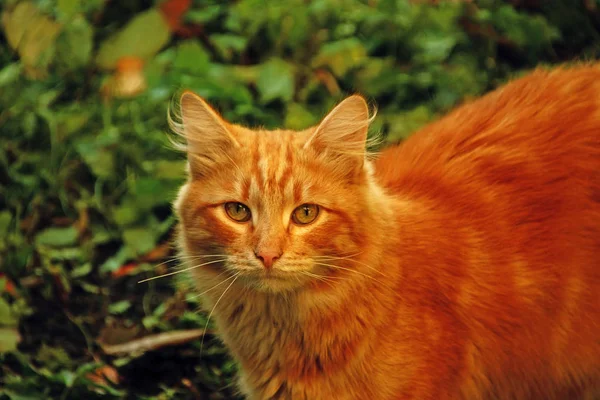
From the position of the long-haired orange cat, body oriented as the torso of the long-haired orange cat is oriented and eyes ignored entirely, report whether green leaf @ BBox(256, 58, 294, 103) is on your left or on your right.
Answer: on your right

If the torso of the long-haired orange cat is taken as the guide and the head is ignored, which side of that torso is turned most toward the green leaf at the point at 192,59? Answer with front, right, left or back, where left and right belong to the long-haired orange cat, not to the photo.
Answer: right

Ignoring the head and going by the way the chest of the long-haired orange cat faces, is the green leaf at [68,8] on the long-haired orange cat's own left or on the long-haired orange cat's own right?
on the long-haired orange cat's own right

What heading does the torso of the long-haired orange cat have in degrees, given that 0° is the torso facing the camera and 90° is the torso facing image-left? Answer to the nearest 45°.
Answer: approximately 45°

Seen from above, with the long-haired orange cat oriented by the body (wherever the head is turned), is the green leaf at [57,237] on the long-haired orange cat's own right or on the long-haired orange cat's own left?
on the long-haired orange cat's own right

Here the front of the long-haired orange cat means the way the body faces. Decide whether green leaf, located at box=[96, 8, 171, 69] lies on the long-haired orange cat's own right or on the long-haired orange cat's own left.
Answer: on the long-haired orange cat's own right

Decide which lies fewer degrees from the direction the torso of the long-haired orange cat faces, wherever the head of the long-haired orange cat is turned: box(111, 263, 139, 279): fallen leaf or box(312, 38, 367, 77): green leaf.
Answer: the fallen leaf

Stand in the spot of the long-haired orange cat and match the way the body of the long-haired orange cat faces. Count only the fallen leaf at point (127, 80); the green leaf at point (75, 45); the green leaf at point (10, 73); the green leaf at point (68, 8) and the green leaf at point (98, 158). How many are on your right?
5

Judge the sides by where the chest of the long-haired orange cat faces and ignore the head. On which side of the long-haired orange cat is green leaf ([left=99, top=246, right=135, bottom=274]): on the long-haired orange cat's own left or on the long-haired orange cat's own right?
on the long-haired orange cat's own right
